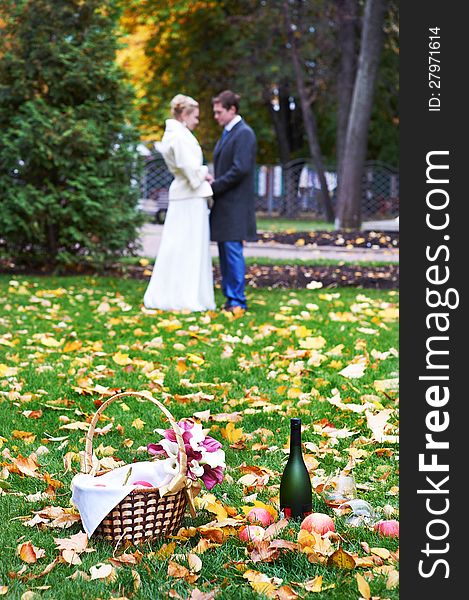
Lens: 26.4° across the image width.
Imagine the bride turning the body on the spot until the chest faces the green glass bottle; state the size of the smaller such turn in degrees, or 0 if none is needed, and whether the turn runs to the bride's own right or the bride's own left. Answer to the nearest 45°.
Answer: approximately 90° to the bride's own right

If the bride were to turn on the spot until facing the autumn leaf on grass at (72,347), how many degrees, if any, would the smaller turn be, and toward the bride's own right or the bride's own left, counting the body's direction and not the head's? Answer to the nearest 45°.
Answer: approximately 90° to the bride's own right

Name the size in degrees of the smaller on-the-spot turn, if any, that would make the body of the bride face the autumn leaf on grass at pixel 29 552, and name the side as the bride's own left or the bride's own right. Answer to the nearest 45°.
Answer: approximately 90° to the bride's own right

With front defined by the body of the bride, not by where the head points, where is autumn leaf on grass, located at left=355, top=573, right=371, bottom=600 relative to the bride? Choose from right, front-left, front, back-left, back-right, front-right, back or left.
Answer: right

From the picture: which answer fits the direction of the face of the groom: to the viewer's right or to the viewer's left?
to the viewer's left

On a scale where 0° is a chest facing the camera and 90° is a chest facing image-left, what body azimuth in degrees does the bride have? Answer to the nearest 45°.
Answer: approximately 270°

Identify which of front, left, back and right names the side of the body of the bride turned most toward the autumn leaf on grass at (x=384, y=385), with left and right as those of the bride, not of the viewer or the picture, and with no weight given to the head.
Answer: right

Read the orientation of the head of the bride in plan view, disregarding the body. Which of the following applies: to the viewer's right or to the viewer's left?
to the viewer's right

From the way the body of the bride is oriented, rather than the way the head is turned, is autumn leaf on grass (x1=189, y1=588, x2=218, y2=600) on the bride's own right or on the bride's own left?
on the bride's own right

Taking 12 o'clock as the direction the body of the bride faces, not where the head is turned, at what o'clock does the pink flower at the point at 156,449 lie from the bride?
The pink flower is roughly at 3 o'clock from the bride.

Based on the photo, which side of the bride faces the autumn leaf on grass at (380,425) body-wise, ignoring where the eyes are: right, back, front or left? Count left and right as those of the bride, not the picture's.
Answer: right

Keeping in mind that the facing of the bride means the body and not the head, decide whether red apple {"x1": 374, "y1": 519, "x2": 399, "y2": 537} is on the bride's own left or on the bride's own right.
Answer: on the bride's own right
